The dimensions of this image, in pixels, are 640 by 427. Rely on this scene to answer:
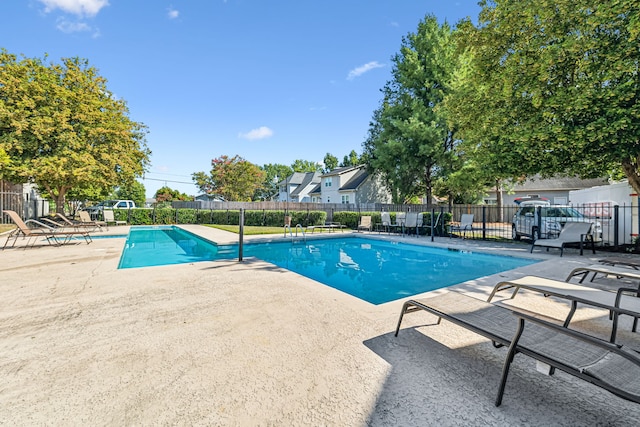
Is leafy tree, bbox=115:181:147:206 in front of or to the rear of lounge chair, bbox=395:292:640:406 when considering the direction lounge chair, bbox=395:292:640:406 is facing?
in front

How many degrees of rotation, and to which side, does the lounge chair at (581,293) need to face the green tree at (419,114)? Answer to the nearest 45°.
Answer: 0° — it already faces it

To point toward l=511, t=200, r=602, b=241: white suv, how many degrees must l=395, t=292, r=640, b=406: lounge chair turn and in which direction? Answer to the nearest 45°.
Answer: approximately 45° to its right

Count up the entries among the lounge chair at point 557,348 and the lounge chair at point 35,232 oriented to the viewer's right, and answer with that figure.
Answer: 1

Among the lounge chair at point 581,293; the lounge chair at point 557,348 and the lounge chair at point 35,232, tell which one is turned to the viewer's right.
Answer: the lounge chair at point 35,232

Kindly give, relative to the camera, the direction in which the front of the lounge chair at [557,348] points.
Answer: facing away from the viewer and to the left of the viewer

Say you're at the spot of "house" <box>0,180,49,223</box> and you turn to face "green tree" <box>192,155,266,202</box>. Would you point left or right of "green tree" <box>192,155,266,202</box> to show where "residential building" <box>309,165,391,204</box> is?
right

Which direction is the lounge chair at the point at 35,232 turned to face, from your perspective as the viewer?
facing to the right of the viewer

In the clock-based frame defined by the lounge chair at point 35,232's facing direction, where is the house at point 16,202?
The house is roughly at 9 o'clock from the lounge chair.

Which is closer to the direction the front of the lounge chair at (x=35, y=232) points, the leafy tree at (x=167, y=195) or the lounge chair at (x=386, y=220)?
the lounge chair

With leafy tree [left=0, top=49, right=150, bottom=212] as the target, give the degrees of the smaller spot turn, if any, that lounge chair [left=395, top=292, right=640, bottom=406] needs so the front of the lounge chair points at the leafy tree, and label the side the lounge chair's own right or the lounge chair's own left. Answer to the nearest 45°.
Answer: approximately 45° to the lounge chair's own left

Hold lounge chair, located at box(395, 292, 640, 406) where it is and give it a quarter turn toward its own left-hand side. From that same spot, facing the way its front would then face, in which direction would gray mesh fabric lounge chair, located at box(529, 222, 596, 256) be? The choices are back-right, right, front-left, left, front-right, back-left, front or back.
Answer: back-right

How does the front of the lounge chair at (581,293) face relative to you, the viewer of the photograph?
facing away from the viewer and to the left of the viewer
